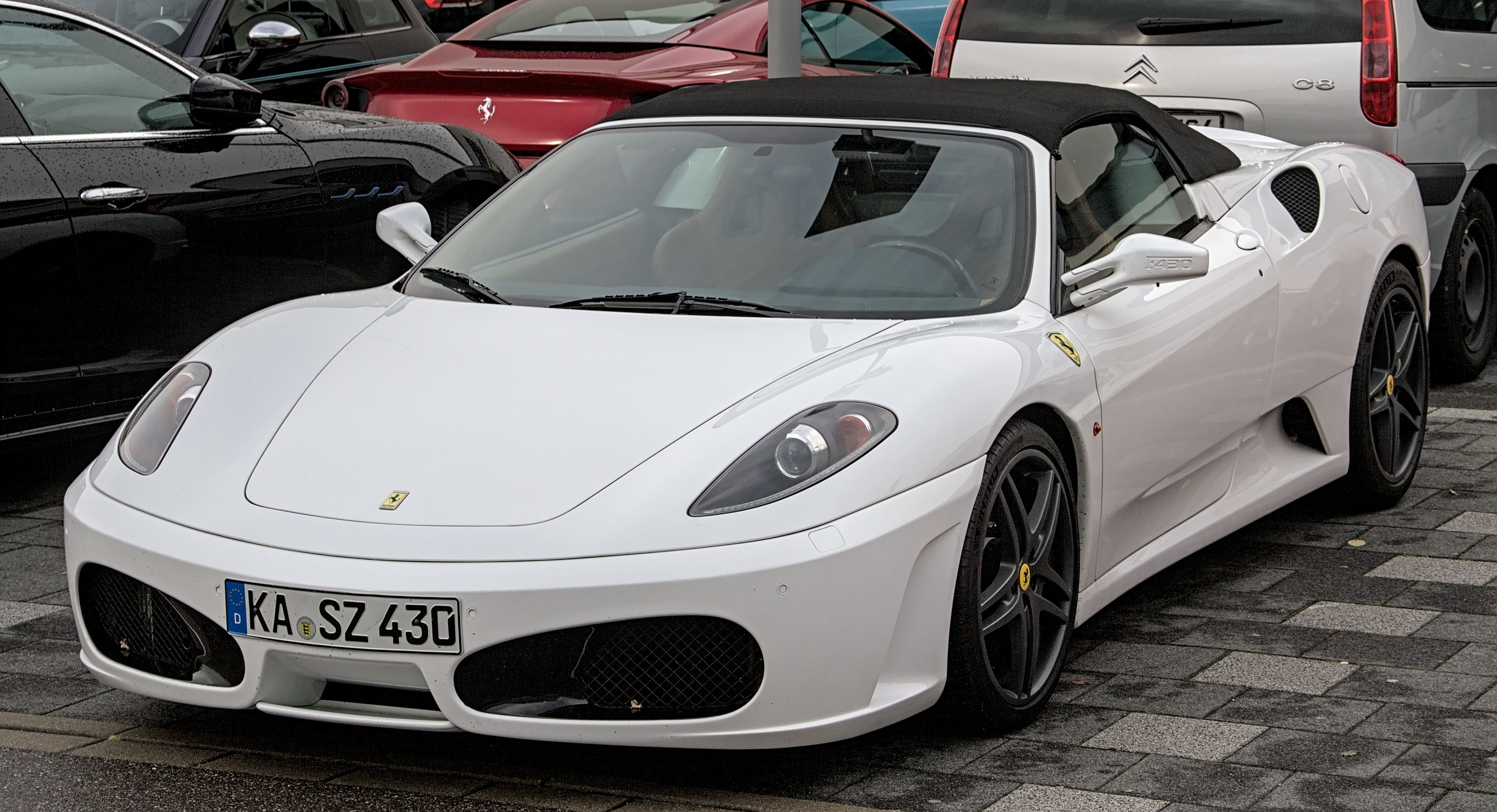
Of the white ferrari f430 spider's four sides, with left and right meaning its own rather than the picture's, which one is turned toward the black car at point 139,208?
right

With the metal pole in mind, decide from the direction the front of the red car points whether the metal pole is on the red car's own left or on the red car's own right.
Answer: on the red car's own right

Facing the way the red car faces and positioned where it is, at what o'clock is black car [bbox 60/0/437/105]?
The black car is roughly at 9 o'clock from the red car.

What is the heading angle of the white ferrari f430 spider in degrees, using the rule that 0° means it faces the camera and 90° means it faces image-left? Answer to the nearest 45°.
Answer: approximately 45°

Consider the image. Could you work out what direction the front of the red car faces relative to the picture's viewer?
facing away from the viewer and to the right of the viewer

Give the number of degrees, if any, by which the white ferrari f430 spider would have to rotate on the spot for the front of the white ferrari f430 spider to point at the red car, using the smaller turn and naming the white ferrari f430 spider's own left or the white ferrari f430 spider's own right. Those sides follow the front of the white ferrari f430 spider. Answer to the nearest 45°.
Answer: approximately 135° to the white ferrari f430 spider's own right

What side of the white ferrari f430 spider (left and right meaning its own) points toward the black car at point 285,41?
right

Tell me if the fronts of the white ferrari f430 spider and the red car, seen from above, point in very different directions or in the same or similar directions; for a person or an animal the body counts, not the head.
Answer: very different directions
